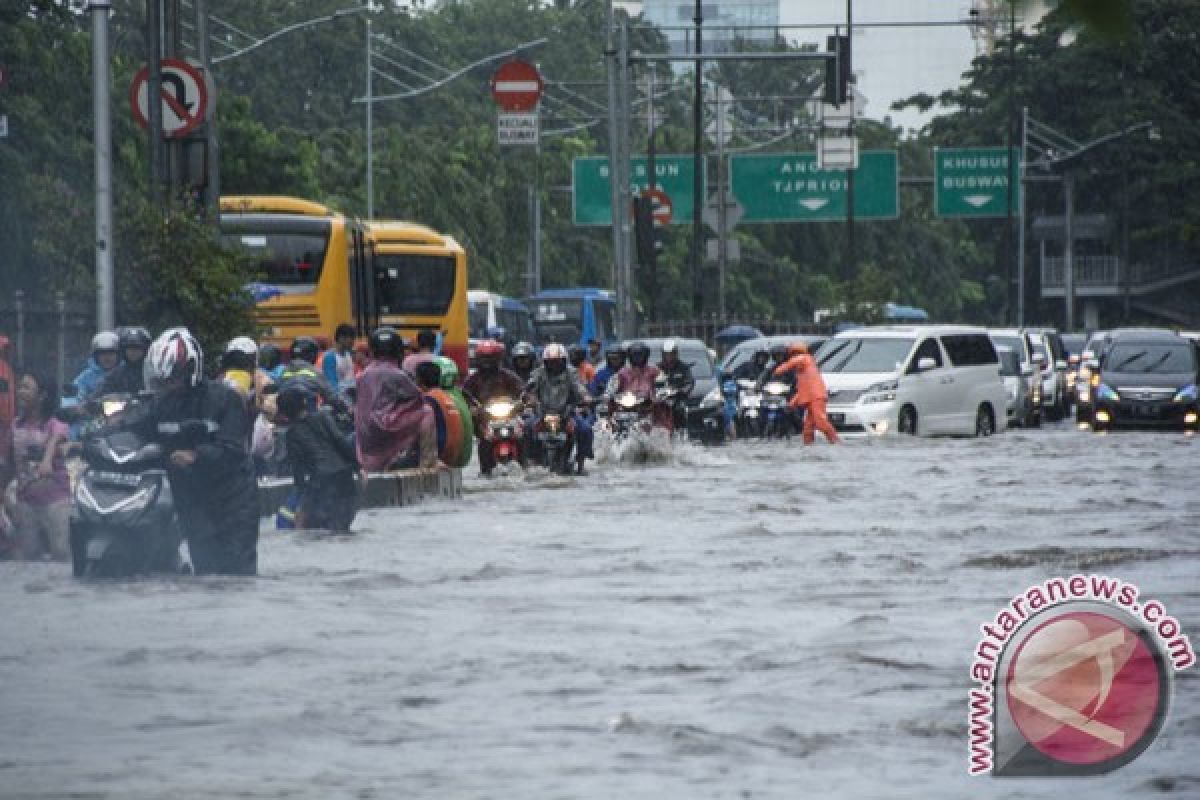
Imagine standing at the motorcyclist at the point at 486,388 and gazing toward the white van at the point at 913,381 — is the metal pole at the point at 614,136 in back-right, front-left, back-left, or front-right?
front-left

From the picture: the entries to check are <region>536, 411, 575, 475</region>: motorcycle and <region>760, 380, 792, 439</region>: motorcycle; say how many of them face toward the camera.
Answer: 2

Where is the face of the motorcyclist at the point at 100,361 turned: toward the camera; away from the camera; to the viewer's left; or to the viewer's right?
toward the camera

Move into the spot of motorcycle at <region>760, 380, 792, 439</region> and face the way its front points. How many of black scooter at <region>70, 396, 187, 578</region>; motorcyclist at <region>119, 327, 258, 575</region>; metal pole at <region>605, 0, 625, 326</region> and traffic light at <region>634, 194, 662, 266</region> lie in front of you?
2

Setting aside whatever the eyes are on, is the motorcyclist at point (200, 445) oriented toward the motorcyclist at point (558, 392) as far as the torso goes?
no

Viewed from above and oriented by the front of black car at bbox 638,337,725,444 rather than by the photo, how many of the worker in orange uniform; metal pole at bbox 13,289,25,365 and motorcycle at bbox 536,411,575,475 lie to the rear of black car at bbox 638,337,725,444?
0

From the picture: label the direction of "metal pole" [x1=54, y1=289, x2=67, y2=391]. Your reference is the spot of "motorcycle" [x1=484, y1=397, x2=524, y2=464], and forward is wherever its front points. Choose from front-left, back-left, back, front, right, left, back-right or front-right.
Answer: right

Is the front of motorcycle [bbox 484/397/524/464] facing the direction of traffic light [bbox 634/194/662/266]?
no

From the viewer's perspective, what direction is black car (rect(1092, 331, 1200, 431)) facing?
toward the camera

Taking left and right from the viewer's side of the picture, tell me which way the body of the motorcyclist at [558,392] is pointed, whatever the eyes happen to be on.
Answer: facing the viewer

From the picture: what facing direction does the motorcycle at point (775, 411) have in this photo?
toward the camera

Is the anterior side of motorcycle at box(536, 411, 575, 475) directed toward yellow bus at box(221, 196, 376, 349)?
no

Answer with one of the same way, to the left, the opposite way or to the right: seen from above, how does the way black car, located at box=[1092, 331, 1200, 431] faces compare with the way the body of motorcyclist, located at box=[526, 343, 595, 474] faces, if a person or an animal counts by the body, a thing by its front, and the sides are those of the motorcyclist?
the same way

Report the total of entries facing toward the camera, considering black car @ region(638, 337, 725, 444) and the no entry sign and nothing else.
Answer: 2

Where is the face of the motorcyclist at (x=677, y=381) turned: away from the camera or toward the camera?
toward the camera

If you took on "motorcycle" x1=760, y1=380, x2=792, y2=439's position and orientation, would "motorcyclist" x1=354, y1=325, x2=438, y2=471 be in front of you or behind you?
in front
